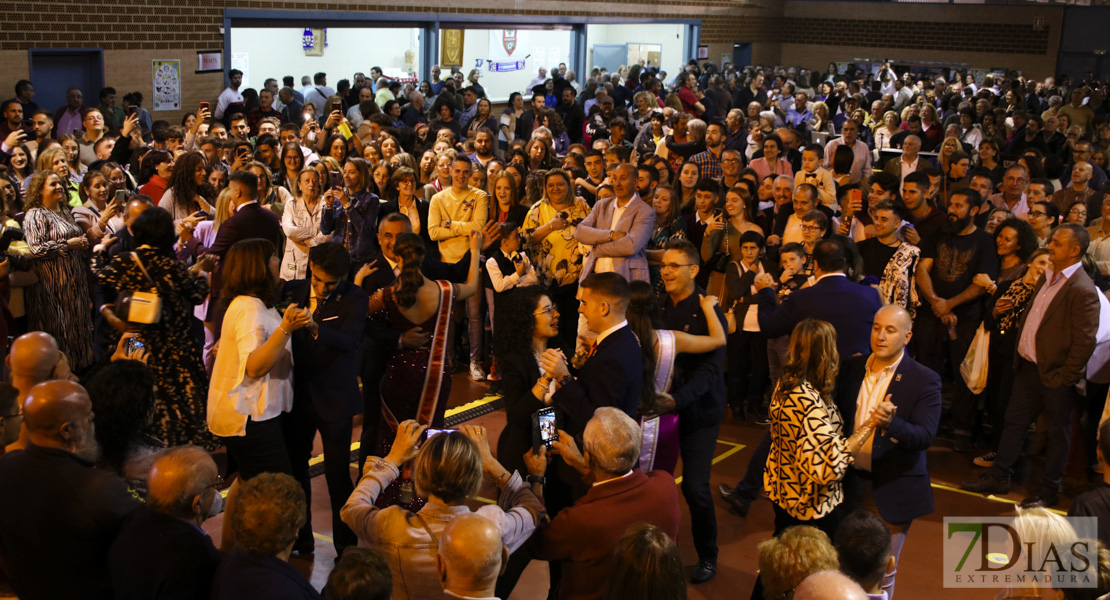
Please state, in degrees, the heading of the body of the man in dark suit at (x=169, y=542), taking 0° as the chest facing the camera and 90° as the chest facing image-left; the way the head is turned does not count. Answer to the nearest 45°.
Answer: approximately 225°

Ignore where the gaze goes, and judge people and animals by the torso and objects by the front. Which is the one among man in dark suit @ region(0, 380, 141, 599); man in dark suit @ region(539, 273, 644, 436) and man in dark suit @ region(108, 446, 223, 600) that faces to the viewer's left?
man in dark suit @ region(539, 273, 644, 436)

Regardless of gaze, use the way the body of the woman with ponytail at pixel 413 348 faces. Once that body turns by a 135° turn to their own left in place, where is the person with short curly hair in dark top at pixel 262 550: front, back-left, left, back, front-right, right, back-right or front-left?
front-left

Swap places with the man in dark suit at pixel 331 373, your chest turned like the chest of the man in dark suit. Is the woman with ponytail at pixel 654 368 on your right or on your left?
on your left

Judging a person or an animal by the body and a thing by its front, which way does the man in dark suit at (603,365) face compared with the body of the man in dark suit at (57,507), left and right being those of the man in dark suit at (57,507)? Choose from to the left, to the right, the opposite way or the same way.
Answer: to the left

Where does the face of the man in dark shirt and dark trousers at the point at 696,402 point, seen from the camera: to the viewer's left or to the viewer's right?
to the viewer's left

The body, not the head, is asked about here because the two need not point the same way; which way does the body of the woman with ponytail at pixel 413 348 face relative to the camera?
away from the camera

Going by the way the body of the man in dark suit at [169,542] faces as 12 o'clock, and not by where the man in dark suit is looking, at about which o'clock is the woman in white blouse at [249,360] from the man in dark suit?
The woman in white blouse is roughly at 11 o'clock from the man in dark suit.

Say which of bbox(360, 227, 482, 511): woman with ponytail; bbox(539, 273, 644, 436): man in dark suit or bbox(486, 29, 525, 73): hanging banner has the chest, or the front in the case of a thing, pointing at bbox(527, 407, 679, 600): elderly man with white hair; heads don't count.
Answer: the hanging banner

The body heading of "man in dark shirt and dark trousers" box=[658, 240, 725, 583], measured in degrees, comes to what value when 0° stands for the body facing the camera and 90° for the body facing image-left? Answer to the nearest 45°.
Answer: approximately 45°

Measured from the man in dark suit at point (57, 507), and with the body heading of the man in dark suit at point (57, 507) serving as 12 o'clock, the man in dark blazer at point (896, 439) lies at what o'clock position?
the man in dark blazer at point (896, 439) is roughly at 2 o'clock from the man in dark suit at point (57, 507).

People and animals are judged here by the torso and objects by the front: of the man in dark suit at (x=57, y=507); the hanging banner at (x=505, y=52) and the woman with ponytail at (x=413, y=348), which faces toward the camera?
the hanging banner

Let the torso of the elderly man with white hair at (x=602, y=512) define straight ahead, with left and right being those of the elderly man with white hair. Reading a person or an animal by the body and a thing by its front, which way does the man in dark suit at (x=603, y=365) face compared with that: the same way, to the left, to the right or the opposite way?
to the left

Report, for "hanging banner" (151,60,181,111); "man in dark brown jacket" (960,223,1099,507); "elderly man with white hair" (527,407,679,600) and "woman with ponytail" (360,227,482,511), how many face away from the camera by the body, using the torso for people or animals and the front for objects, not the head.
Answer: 2
